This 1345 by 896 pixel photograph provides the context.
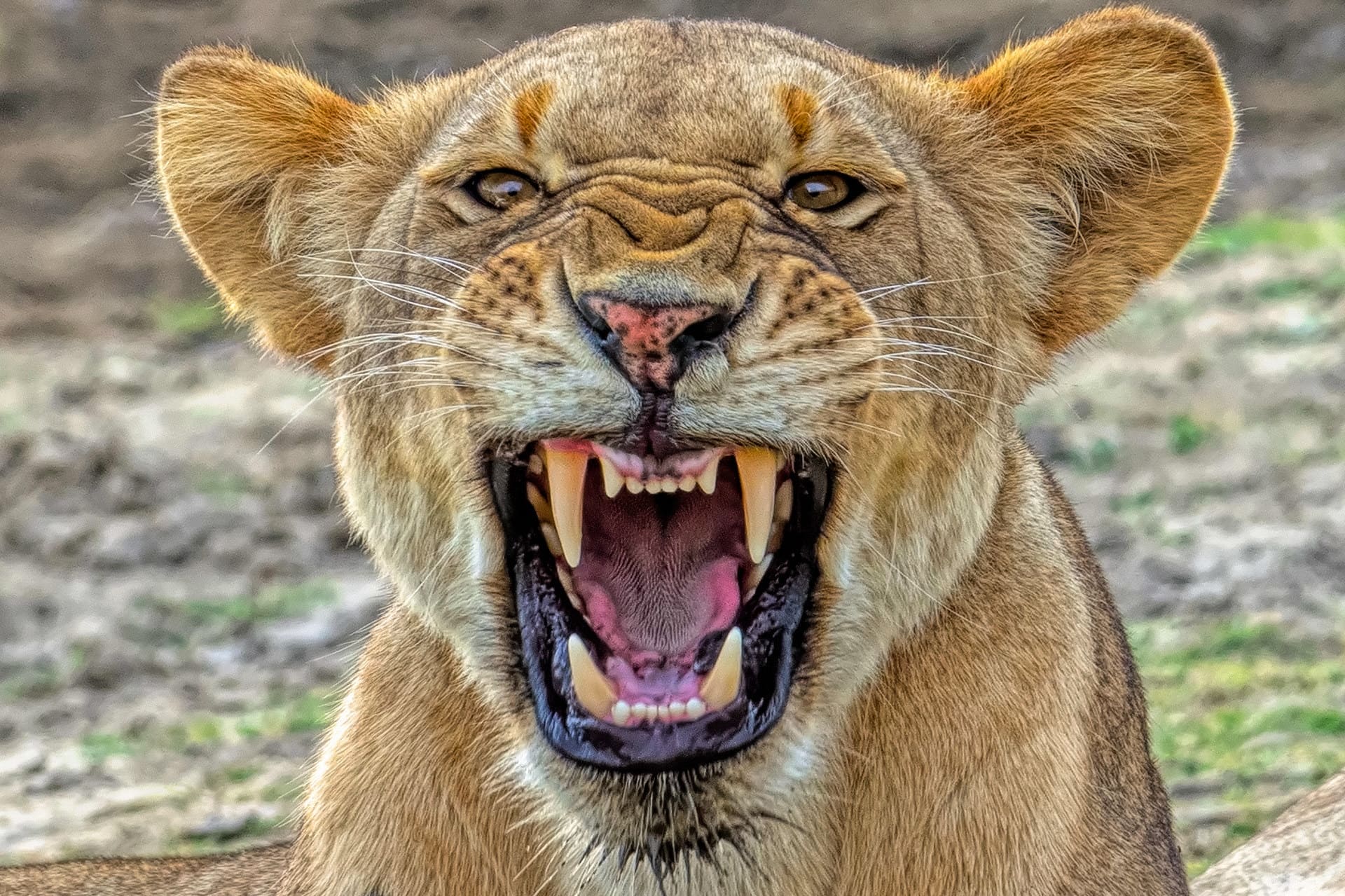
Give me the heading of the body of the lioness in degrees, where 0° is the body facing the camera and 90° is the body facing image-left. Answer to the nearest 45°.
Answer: approximately 0°
